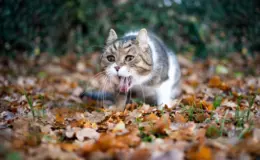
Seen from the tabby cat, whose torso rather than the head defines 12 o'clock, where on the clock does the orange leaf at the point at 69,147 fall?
The orange leaf is roughly at 11 o'clock from the tabby cat.

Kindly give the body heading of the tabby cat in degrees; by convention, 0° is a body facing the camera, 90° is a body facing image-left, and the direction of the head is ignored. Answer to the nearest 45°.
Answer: approximately 45°

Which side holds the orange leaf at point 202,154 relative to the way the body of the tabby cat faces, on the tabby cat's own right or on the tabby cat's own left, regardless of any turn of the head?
on the tabby cat's own left
